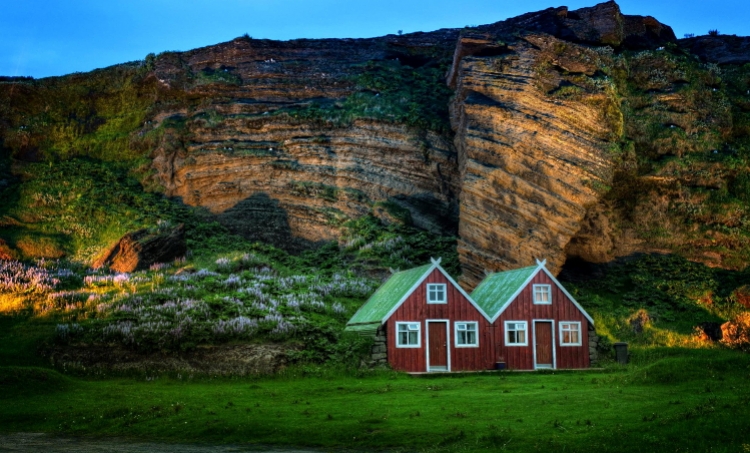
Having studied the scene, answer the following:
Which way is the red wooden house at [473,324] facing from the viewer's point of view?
toward the camera

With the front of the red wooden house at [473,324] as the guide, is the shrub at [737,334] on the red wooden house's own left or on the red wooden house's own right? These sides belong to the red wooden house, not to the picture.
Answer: on the red wooden house's own left
